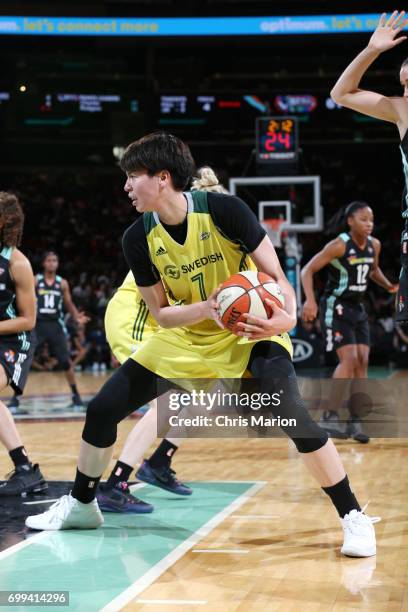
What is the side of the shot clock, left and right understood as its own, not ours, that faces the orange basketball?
front

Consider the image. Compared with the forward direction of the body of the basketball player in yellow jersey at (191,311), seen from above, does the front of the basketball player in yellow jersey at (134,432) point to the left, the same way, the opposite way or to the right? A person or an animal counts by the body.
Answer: to the left

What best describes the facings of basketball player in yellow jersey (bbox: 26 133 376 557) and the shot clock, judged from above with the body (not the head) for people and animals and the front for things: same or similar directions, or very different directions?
same or similar directions

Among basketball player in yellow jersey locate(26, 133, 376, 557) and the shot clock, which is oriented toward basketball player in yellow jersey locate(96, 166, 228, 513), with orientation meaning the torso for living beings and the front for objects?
the shot clock

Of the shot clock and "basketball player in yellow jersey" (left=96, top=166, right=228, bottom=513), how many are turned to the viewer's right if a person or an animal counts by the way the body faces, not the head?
1

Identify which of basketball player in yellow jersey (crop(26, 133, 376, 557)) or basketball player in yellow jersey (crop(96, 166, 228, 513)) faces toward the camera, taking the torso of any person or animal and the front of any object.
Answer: basketball player in yellow jersey (crop(26, 133, 376, 557))

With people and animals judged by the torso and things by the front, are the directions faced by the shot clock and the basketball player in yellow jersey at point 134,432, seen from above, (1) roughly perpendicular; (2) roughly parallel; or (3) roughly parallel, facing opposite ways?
roughly perpendicular

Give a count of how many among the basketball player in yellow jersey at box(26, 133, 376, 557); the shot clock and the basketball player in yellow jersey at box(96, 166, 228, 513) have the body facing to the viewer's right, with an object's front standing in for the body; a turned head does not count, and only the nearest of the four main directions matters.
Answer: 1

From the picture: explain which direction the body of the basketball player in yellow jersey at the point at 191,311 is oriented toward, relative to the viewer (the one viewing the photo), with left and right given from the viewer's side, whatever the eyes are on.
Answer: facing the viewer

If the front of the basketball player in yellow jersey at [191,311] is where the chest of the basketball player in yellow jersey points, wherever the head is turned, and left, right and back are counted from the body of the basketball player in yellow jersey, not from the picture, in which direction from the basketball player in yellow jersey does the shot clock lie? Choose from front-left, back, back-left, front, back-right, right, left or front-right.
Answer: back

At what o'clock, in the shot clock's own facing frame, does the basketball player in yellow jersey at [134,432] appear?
The basketball player in yellow jersey is roughly at 12 o'clock from the shot clock.
